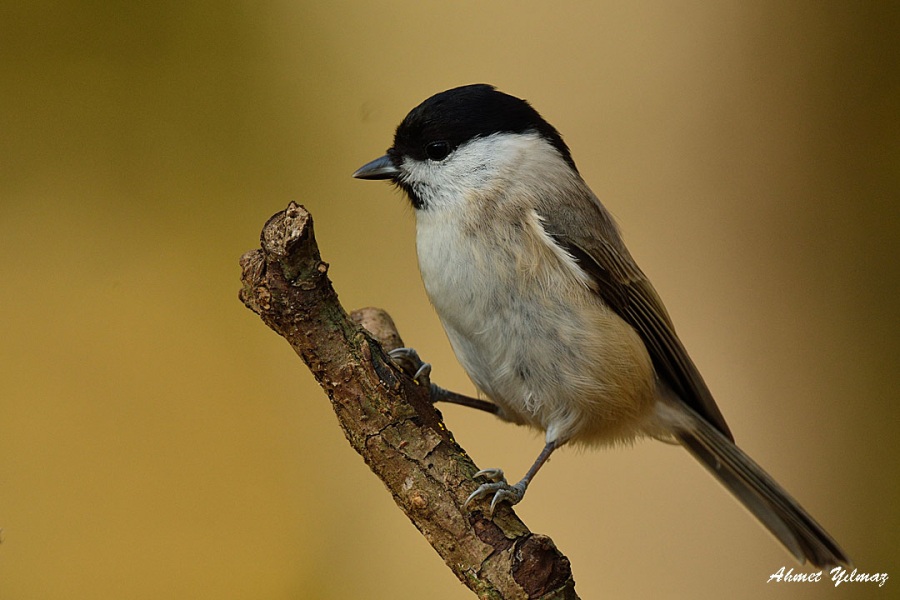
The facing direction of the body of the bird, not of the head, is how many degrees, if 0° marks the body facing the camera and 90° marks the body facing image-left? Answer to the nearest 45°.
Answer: approximately 90°
